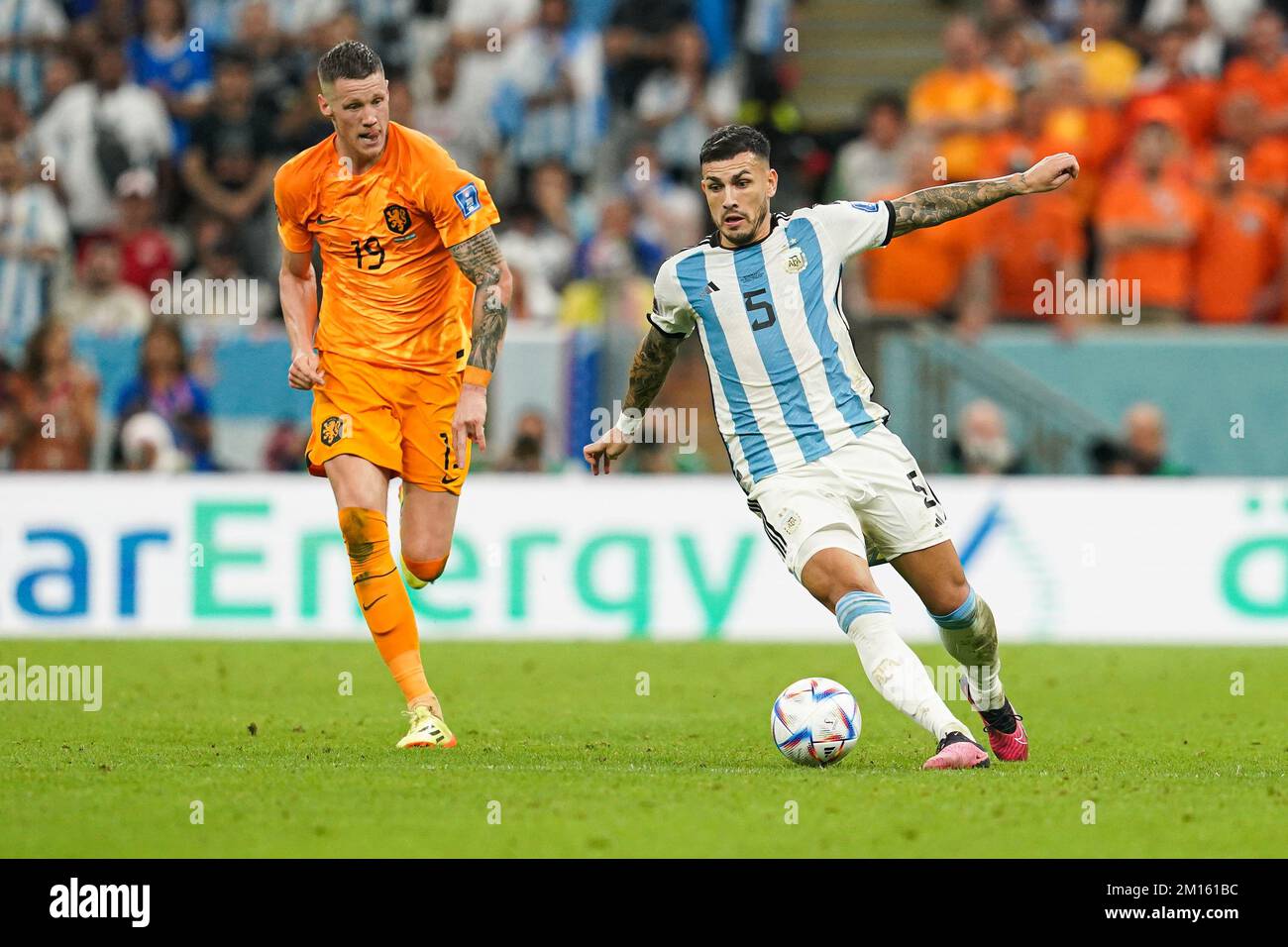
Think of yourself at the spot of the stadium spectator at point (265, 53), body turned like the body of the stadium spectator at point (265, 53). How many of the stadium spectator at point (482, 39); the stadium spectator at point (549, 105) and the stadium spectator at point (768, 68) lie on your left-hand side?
3

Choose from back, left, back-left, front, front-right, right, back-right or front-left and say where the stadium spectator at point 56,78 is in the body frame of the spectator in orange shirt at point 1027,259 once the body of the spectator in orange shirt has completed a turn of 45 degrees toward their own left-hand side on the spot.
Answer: back-right

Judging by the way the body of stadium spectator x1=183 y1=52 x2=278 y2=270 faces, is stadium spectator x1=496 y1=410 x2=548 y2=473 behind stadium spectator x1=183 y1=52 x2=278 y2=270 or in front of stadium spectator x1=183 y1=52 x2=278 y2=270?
in front

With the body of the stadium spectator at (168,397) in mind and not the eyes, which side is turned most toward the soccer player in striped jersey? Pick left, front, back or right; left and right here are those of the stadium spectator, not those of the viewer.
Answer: front

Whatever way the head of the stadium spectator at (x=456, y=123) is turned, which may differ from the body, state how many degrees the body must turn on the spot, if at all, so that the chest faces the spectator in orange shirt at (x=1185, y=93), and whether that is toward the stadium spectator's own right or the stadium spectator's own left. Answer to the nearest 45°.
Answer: approximately 90° to the stadium spectator's own left

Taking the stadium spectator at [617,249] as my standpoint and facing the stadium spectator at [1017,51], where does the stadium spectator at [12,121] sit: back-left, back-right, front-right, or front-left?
back-left

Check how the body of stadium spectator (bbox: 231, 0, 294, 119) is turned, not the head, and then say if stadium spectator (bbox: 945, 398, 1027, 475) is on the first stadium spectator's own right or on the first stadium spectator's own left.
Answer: on the first stadium spectator's own left

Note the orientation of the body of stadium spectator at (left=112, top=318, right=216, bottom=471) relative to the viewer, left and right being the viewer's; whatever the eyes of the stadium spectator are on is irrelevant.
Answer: facing the viewer

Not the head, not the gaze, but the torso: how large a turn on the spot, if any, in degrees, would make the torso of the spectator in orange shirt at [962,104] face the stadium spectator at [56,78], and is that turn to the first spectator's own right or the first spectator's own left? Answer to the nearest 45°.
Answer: approximately 90° to the first spectator's own right

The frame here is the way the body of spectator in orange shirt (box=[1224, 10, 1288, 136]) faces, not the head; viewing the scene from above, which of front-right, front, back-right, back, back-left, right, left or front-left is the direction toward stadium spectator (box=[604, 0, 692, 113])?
right
